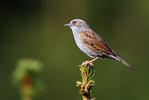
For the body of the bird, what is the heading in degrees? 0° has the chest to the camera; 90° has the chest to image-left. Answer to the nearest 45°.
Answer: approximately 90°
